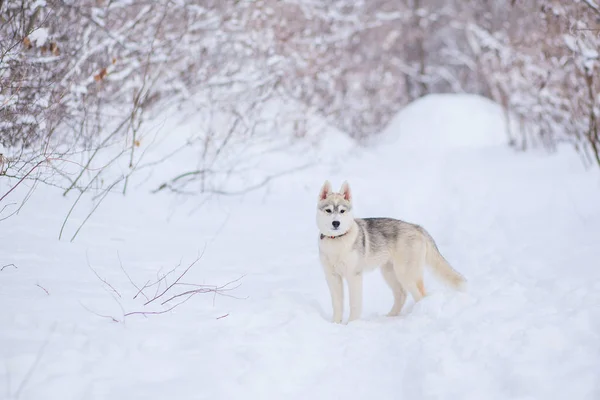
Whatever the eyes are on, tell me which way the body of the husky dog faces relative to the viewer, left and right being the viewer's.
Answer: facing the viewer and to the left of the viewer

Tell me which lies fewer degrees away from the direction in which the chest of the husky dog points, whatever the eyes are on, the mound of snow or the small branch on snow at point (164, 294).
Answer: the small branch on snow

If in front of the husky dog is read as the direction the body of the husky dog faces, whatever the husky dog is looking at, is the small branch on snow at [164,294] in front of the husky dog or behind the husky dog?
in front

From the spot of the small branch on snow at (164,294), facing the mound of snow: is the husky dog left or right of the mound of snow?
right

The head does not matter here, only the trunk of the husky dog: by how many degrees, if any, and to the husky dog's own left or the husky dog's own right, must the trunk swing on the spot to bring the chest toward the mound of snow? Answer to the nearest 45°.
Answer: approximately 135° to the husky dog's own right
